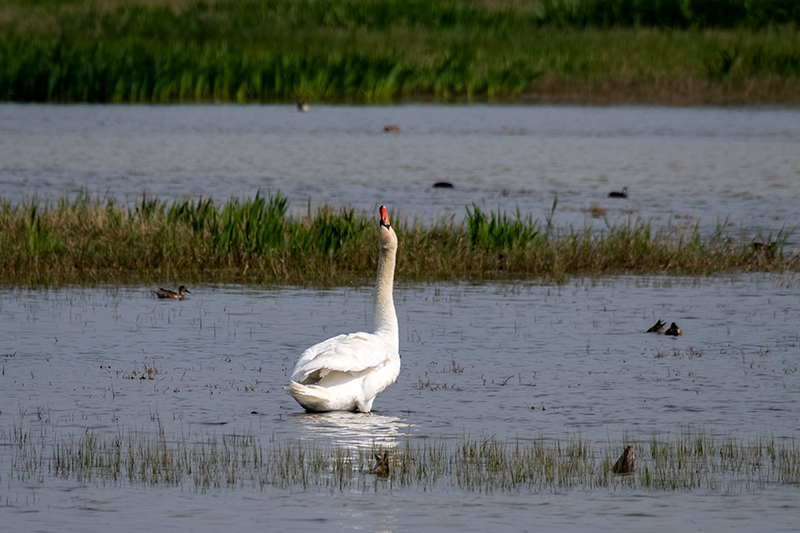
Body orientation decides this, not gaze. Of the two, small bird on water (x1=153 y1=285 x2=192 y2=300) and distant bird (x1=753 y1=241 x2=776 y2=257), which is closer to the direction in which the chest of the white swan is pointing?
the distant bird

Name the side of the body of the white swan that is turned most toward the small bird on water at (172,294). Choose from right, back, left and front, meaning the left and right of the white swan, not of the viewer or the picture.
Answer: left

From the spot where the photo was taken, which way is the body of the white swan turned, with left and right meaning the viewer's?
facing to the right of the viewer

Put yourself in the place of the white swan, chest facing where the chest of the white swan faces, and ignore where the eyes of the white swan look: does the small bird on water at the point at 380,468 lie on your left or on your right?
on your right

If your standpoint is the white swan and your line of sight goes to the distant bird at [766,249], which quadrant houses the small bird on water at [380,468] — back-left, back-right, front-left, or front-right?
back-right
